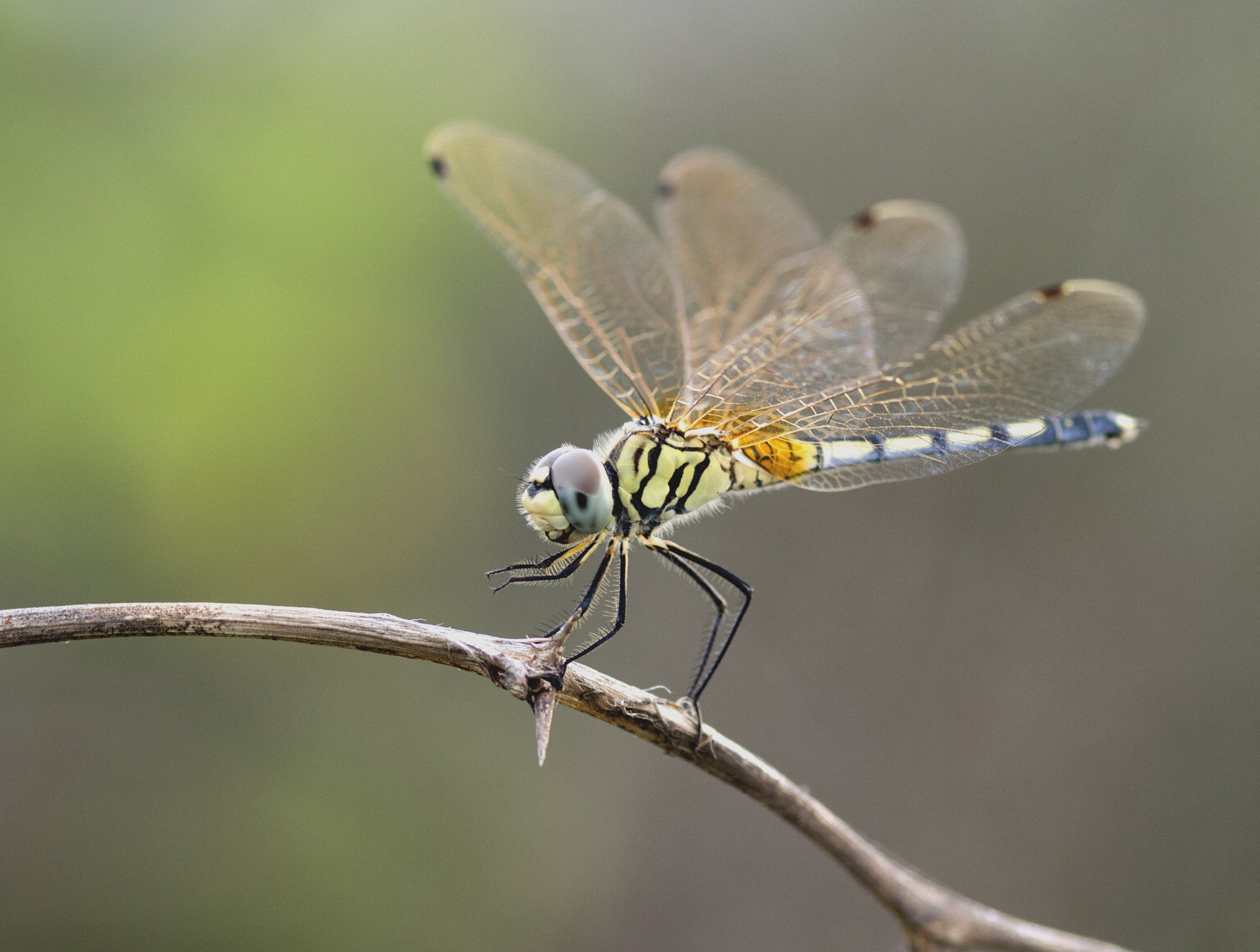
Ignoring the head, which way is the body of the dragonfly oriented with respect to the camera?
to the viewer's left
